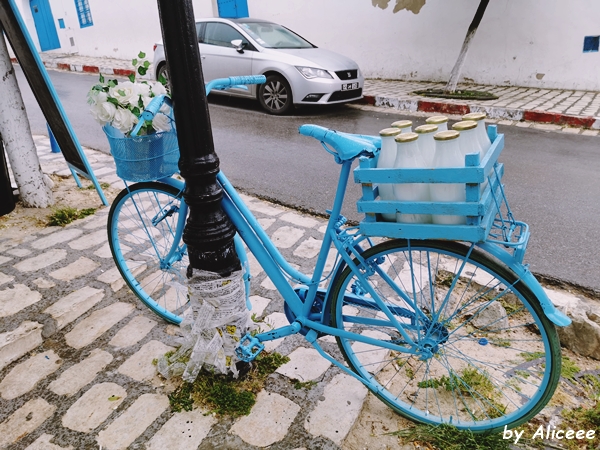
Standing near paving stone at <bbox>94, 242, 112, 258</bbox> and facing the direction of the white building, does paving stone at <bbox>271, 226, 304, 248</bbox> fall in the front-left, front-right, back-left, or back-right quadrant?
front-right

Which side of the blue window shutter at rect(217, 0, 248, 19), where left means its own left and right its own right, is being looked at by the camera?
front

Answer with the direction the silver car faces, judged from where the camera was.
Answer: facing the viewer and to the right of the viewer

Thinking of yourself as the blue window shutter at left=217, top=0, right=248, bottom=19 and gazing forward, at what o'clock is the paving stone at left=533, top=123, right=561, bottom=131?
The paving stone is roughly at 11 o'clock from the blue window shutter.

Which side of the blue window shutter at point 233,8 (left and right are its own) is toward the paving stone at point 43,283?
front

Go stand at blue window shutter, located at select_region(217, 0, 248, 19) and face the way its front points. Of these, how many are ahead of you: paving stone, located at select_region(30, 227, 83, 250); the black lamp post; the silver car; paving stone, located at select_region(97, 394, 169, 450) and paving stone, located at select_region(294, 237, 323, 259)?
5

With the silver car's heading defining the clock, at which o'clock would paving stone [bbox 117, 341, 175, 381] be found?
The paving stone is roughly at 2 o'clock from the silver car.

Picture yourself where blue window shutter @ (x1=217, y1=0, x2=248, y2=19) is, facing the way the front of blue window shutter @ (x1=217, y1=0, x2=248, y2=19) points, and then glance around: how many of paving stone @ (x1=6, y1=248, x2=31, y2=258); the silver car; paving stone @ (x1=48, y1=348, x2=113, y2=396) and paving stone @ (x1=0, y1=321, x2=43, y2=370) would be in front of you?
4

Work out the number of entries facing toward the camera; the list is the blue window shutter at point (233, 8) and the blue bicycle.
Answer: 1

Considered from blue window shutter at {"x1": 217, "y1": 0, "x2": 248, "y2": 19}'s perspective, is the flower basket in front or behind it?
in front

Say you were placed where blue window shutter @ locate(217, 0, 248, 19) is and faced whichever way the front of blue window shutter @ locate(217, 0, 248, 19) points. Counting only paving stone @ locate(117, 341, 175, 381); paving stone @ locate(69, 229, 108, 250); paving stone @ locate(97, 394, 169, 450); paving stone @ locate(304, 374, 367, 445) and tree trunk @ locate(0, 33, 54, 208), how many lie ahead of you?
5

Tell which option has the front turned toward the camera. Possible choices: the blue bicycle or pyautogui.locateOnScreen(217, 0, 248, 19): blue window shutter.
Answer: the blue window shutter

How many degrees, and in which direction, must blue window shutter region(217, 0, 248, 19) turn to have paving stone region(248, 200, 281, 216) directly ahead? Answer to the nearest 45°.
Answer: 0° — it already faces it

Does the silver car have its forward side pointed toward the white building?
no

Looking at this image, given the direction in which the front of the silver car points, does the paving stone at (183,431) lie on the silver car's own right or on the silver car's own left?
on the silver car's own right

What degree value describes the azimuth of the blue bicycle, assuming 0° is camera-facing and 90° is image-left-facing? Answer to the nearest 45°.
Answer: approximately 135°

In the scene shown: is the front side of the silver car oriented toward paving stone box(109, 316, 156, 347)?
no

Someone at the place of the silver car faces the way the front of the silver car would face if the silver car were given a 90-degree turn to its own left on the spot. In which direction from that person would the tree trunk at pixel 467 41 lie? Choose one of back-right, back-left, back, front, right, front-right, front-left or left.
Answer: front-right

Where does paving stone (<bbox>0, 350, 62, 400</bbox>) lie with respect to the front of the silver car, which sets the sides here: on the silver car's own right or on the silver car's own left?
on the silver car's own right

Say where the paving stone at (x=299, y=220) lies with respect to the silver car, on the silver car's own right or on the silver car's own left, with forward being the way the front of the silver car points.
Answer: on the silver car's own right

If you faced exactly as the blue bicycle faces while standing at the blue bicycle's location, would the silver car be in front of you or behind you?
in front
